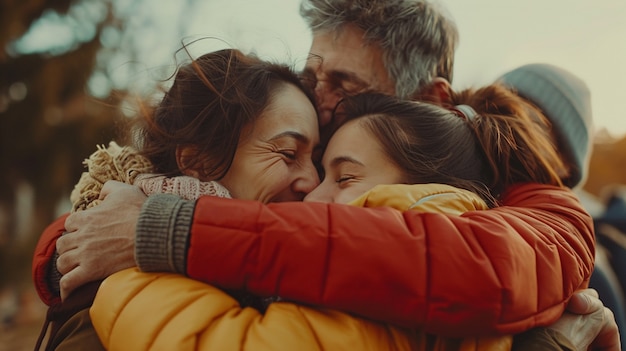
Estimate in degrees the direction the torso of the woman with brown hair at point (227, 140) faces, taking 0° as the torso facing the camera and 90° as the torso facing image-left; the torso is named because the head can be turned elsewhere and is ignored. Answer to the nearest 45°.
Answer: approximately 270°

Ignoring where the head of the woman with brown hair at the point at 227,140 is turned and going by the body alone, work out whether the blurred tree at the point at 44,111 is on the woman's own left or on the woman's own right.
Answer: on the woman's own left

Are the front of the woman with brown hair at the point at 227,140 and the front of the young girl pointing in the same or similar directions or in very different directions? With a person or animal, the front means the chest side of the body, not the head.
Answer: very different directions

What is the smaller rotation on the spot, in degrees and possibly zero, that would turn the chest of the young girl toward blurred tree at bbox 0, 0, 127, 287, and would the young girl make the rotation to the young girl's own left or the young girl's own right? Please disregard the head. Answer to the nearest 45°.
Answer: approximately 45° to the young girl's own right

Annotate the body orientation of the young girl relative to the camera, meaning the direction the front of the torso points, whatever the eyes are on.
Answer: to the viewer's left
